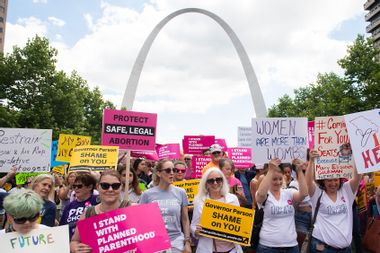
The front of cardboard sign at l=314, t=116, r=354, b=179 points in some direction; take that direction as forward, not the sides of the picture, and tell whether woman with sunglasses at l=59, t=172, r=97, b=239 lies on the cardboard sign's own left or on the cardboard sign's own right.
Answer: on the cardboard sign's own right

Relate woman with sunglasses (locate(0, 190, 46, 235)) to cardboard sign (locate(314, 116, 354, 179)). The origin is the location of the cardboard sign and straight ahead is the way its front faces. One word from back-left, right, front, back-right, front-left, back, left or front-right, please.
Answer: front-right

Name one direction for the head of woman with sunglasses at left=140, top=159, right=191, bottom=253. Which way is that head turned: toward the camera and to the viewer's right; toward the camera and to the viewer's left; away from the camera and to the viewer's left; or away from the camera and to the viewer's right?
toward the camera and to the viewer's right

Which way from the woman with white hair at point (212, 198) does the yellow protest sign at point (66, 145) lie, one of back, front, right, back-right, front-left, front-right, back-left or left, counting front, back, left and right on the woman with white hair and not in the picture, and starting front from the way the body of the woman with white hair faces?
back-right

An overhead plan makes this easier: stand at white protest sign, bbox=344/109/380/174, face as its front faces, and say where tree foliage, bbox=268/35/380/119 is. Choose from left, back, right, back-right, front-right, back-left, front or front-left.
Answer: back

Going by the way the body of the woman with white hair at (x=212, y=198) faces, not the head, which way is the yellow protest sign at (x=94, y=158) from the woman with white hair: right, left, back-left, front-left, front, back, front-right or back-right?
back-right

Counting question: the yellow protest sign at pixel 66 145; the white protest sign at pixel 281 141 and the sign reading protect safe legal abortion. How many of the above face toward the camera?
3

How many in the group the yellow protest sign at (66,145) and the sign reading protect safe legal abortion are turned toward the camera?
2

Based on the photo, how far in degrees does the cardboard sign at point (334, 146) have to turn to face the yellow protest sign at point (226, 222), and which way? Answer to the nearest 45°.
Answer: approximately 45° to its right

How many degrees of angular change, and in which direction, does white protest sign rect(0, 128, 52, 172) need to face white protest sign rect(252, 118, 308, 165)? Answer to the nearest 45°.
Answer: approximately 45° to its left
